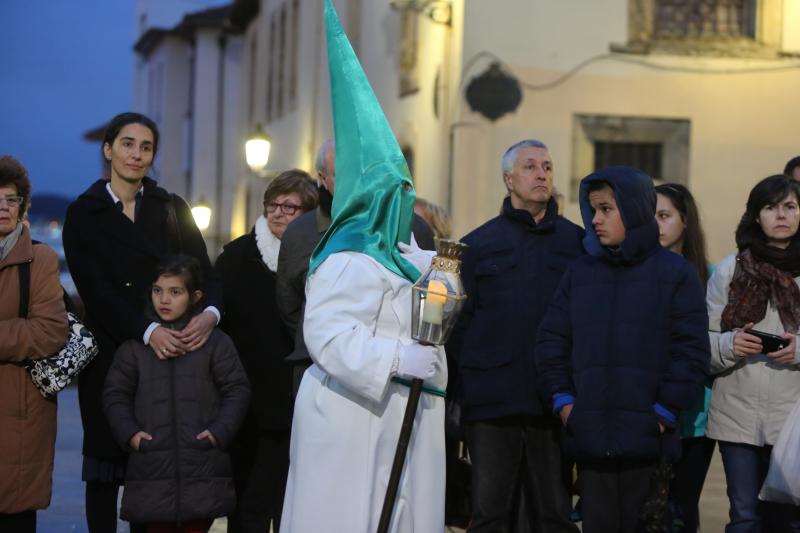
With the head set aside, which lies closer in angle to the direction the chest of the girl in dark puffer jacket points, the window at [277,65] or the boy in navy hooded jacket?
the boy in navy hooded jacket

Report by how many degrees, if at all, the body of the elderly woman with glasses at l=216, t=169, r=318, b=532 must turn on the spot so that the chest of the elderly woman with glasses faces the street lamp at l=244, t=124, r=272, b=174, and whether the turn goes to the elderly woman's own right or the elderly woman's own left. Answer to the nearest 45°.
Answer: approximately 135° to the elderly woman's own left

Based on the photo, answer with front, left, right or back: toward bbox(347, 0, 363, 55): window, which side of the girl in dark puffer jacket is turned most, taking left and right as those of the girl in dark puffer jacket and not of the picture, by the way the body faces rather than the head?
back

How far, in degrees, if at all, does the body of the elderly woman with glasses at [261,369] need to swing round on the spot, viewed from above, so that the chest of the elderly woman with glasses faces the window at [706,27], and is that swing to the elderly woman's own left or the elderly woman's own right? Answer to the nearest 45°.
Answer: approximately 90° to the elderly woman's own left

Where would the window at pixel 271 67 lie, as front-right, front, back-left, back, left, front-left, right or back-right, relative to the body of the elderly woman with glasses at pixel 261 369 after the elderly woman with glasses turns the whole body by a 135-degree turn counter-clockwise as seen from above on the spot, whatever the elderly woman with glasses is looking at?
front

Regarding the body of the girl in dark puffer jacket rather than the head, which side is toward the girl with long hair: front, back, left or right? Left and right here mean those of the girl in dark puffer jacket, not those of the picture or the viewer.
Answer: left

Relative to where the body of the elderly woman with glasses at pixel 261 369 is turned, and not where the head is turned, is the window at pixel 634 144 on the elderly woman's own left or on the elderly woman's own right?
on the elderly woman's own left
